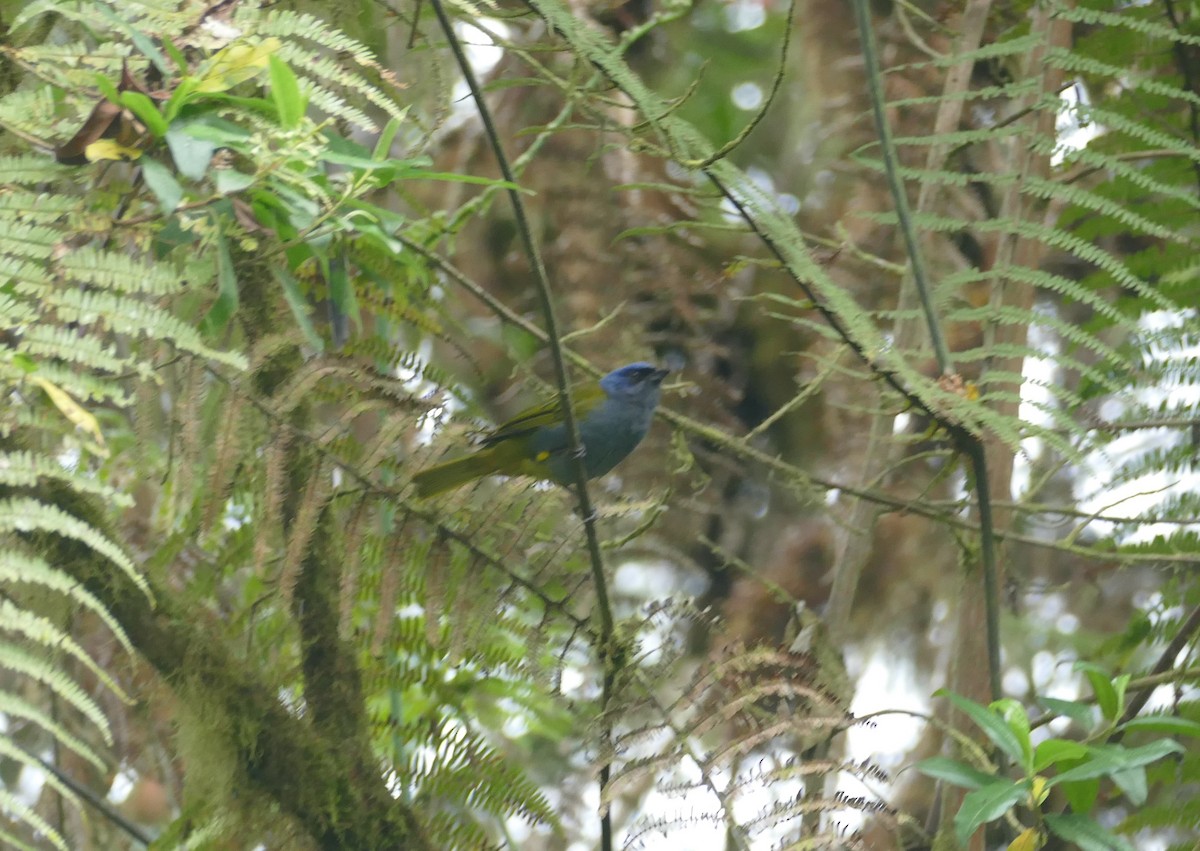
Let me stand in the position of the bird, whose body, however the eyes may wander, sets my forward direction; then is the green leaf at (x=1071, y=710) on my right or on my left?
on my right

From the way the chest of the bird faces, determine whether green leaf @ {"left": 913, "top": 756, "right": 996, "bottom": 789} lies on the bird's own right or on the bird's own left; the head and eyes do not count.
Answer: on the bird's own right

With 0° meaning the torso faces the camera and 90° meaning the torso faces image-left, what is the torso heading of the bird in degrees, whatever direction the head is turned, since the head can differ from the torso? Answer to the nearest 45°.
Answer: approximately 270°

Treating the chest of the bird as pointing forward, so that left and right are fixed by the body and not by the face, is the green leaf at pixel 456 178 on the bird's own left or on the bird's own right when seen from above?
on the bird's own right

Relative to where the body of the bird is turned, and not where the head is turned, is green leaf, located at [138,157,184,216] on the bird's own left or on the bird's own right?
on the bird's own right

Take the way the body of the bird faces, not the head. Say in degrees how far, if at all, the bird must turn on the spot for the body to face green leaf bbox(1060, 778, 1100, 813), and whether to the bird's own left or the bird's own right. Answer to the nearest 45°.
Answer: approximately 45° to the bird's own right
